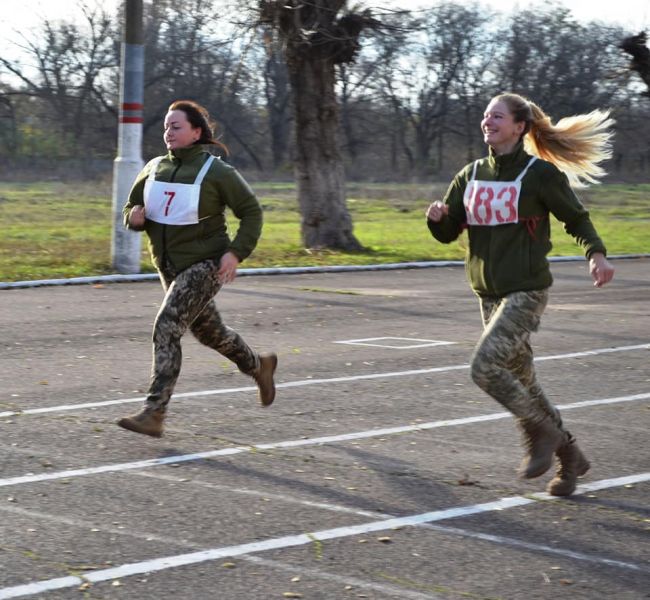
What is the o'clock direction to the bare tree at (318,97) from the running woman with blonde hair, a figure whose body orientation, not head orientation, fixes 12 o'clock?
The bare tree is roughly at 4 o'clock from the running woman with blonde hair.

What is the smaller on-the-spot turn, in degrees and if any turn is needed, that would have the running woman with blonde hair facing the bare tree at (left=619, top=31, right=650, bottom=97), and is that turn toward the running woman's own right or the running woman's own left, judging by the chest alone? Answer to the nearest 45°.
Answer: approximately 135° to the running woman's own right

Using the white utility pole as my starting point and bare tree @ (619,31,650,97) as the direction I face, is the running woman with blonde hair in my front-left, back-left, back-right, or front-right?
back-right

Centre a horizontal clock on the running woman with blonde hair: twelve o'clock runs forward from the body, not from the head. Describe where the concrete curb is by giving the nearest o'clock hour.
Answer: The concrete curb is roughly at 4 o'clock from the running woman with blonde hair.

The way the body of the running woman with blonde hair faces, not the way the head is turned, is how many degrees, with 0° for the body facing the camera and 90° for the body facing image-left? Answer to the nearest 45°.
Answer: approximately 45°

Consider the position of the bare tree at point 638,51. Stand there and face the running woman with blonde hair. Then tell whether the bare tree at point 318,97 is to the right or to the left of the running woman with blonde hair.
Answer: right
